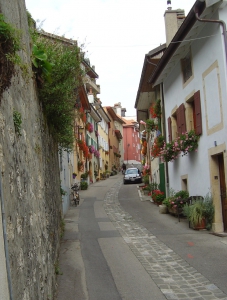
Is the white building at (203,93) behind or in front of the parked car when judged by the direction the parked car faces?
in front

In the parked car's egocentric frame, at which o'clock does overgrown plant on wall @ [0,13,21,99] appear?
The overgrown plant on wall is roughly at 12 o'clock from the parked car.

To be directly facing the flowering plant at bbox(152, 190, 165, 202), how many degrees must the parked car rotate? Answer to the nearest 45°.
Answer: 0° — it already faces it

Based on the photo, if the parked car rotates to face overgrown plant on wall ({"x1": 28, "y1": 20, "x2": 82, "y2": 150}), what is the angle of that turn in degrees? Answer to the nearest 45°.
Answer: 0° — it already faces it

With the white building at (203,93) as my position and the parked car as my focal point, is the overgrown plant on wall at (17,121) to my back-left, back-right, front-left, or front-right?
back-left

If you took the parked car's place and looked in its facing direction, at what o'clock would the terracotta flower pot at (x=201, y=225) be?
The terracotta flower pot is roughly at 12 o'clock from the parked car.

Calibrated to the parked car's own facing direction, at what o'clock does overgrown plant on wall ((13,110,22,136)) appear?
The overgrown plant on wall is roughly at 12 o'clock from the parked car.

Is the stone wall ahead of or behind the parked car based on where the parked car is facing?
ahead

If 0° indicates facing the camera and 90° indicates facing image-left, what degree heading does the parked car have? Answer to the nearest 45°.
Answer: approximately 0°

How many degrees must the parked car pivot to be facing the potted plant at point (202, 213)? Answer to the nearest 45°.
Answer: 0° — it already faces it

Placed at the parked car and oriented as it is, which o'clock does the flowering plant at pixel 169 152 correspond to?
The flowering plant is roughly at 12 o'clock from the parked car.

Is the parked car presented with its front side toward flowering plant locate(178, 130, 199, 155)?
yes
